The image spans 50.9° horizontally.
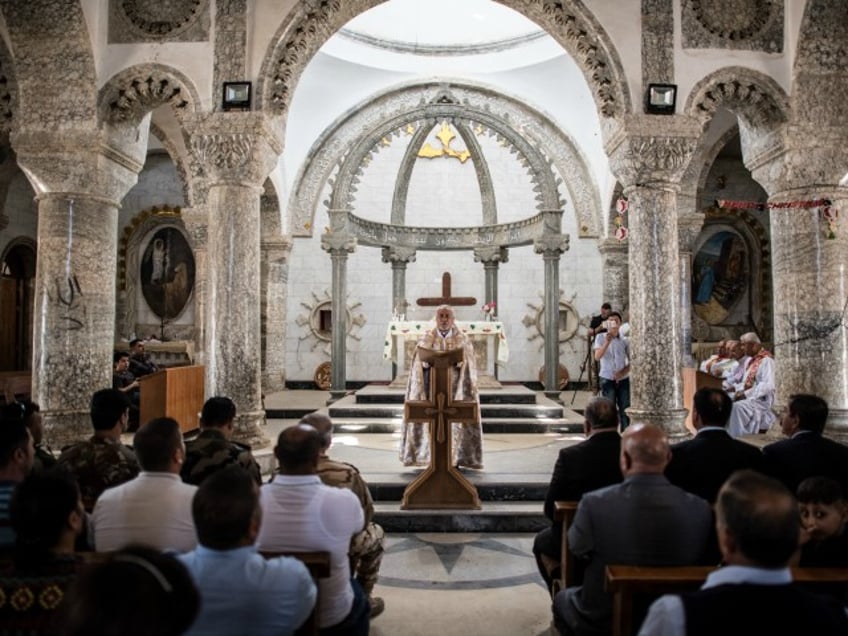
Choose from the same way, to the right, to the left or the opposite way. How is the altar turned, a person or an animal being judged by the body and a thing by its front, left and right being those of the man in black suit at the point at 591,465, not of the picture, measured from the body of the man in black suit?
the opposite way

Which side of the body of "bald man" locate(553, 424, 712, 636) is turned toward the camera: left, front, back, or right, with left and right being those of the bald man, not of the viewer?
back

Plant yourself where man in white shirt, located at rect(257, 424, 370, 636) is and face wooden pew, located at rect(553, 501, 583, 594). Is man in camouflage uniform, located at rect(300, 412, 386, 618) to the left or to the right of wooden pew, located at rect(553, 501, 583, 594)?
left

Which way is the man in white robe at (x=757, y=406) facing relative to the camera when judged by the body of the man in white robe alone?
to the viewer's left

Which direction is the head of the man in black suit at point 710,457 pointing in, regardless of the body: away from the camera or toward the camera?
away from the camera

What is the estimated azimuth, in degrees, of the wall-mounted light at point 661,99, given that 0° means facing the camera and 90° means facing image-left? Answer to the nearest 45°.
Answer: approximately 0°

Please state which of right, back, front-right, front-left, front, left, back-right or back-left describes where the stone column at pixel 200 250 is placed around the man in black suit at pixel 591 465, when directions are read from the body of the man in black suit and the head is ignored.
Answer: front-left

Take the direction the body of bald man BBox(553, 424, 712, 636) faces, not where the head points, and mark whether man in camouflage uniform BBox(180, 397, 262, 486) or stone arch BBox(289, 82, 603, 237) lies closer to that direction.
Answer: the stone arch

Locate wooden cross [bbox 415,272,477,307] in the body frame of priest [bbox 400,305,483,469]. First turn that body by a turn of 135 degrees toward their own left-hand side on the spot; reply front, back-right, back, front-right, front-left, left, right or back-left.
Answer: front-left
